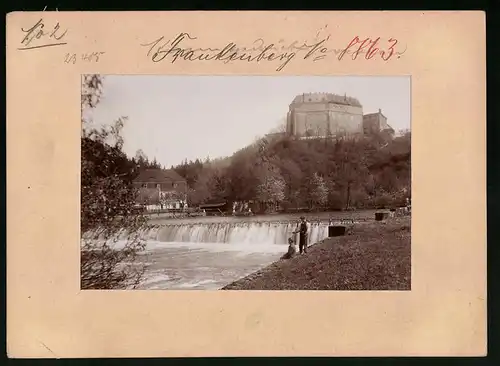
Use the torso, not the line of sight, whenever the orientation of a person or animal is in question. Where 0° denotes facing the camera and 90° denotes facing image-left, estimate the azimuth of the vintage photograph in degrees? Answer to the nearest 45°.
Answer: approximately 0°
